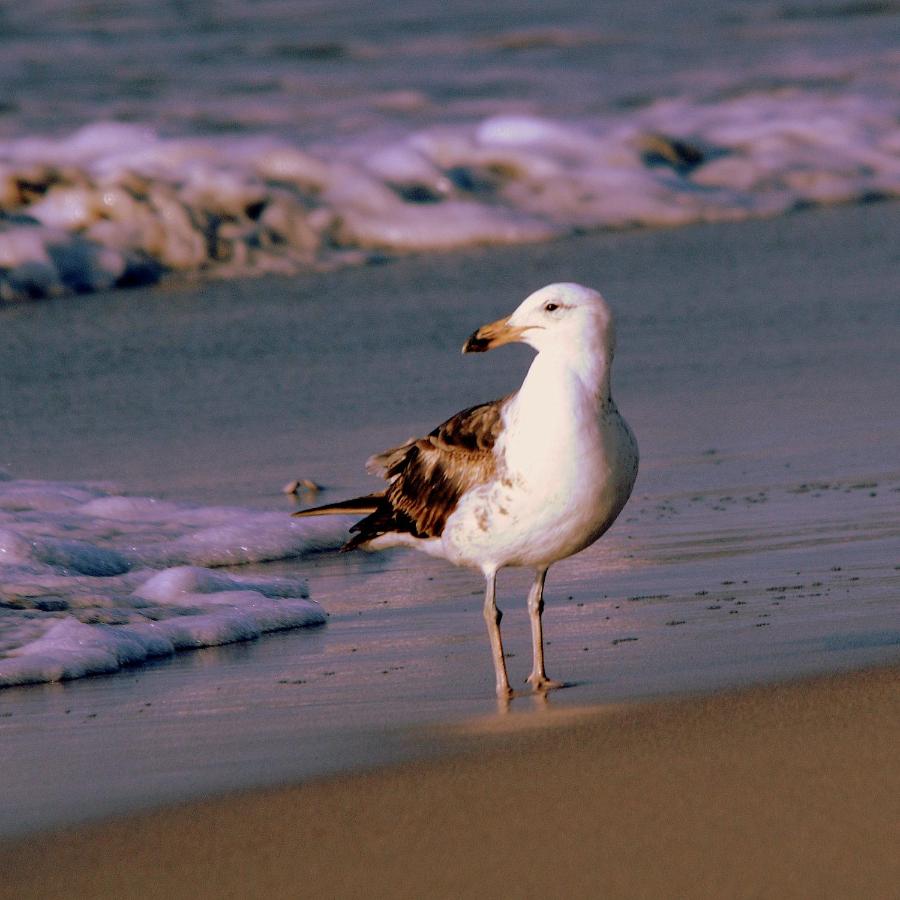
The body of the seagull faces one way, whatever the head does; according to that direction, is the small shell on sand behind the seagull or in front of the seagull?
behind

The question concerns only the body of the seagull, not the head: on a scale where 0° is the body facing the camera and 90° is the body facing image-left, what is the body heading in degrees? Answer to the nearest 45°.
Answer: approximately 315°
